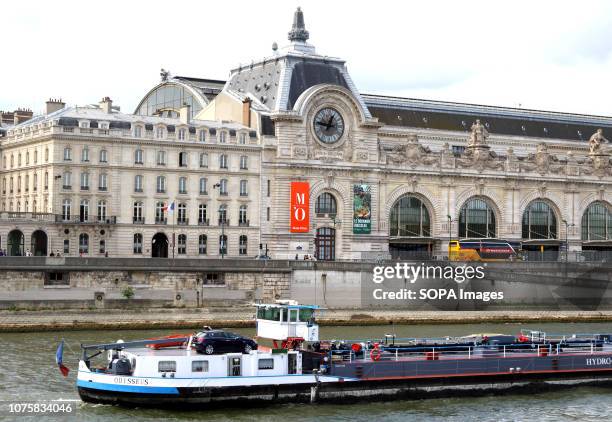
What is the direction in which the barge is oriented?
to the viewer's right
